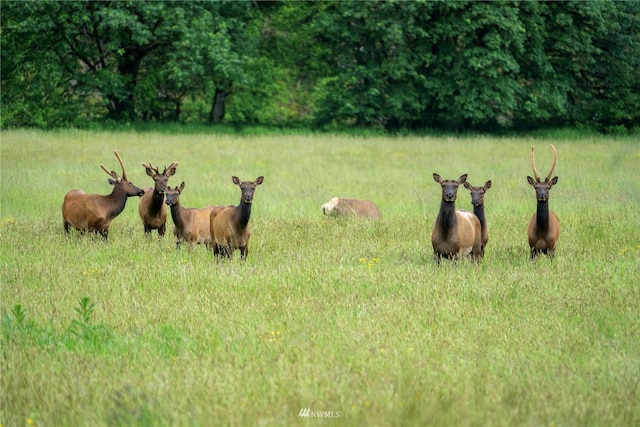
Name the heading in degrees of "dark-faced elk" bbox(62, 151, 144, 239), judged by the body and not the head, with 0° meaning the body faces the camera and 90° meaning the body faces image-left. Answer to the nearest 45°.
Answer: approximately 270°

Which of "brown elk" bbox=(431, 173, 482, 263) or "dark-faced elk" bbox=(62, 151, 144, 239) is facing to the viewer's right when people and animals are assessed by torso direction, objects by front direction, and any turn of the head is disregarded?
the dark-faced elk

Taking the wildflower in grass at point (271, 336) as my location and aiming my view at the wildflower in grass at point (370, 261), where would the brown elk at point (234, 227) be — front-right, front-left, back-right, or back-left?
front-left

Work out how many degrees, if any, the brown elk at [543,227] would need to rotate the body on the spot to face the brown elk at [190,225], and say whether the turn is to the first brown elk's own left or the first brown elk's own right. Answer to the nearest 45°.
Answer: approximately 90° to the first brown elk's own right

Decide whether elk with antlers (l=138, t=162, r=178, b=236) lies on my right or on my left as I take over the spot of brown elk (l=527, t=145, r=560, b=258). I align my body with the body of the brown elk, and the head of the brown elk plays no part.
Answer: on my right

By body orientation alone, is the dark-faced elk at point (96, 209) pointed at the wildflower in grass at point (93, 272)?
no

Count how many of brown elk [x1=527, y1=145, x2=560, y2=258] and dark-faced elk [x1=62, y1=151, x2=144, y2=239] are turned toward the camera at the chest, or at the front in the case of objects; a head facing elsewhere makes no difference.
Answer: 1

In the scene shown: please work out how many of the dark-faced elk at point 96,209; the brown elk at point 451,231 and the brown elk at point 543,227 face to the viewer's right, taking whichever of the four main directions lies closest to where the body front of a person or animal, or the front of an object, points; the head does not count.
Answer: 1

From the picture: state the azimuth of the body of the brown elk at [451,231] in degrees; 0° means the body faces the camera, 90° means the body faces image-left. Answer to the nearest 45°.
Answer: approximately 45°

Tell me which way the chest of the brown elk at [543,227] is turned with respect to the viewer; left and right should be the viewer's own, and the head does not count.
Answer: facing the viewer

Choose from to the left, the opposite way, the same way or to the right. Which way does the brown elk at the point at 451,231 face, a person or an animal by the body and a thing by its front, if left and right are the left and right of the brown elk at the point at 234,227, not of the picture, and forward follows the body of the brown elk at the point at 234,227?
to the right

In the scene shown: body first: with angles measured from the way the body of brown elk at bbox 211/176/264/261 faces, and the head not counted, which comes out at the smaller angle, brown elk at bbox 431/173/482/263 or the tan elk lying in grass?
the brown elk

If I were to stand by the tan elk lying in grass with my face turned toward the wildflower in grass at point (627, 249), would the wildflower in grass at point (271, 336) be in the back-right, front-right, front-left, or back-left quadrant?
front-right

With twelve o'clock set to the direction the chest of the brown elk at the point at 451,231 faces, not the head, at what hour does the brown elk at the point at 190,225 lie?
the brown elk at the point at 190,225 is roughly at 2 o'clock from the brown elk at the point at 451,231.

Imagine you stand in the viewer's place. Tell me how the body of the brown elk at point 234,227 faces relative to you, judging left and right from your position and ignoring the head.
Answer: facing the viewer and to the right of the viewer
